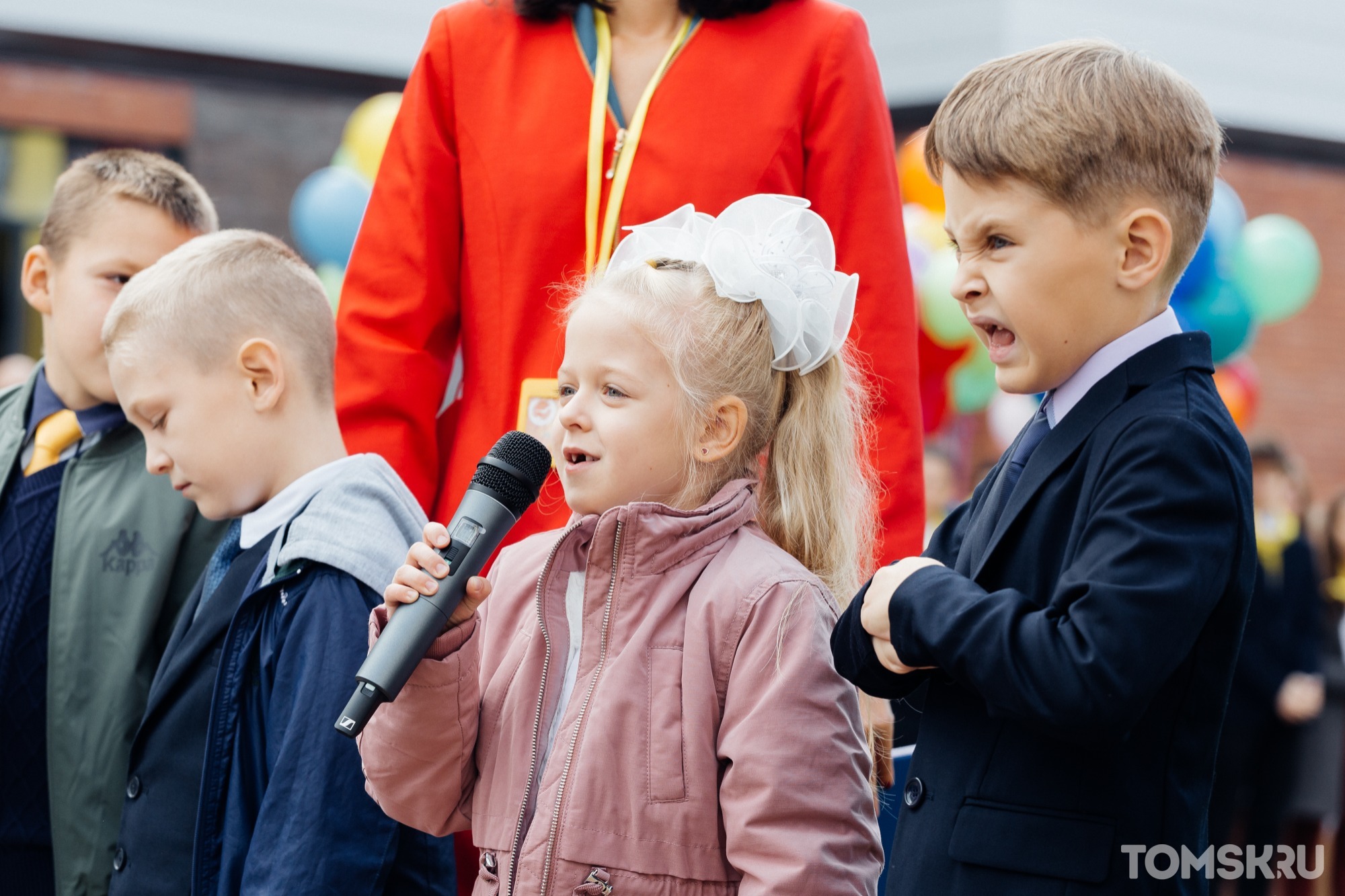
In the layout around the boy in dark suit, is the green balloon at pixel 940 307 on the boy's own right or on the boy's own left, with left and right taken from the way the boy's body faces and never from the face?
on the boy's own right

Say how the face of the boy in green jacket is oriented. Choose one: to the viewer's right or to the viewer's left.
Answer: to the viewer's right

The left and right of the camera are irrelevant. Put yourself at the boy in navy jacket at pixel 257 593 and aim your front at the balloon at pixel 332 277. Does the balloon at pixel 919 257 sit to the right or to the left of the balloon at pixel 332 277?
right

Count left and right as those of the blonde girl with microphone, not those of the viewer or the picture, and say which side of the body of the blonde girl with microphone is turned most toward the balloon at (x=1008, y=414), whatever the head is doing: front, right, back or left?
back

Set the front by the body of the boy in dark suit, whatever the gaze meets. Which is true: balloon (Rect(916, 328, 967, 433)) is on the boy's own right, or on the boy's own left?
on the boy's own right

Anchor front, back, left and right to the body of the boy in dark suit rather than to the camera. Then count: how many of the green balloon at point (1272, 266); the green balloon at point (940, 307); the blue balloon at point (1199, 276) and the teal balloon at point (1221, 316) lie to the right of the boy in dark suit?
4

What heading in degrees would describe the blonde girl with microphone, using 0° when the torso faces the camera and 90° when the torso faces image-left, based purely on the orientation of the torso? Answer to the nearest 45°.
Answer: approximately 45°

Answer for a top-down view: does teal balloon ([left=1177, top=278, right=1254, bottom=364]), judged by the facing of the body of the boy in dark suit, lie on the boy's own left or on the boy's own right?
on the boy's own right

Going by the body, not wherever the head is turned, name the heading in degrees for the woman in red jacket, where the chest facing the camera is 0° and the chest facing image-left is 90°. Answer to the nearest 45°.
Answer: approximately 0°

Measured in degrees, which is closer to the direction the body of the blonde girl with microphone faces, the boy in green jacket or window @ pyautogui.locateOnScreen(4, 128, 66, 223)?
the boy in green jacket

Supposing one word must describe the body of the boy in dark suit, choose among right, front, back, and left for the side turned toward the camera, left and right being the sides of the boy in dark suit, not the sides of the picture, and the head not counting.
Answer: left
